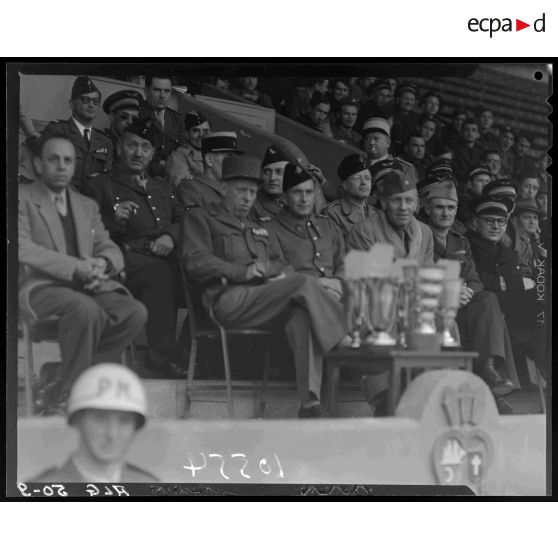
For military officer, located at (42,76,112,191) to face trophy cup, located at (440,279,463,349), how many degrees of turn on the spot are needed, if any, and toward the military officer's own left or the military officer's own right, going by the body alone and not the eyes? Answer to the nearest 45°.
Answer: approximately 45° to the military officer's own left

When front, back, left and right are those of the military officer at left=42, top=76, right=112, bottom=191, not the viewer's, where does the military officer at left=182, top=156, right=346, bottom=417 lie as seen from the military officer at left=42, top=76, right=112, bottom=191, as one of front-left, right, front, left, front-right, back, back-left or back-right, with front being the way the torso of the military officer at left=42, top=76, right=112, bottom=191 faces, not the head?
front-left

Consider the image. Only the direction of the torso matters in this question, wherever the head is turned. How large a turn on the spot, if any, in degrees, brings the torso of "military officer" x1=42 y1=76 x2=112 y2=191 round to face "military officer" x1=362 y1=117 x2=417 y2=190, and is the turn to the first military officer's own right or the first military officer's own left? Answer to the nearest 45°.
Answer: approximately 45° to the first military officer's own left

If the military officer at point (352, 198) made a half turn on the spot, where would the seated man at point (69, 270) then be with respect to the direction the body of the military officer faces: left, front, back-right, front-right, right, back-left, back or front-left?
front-left

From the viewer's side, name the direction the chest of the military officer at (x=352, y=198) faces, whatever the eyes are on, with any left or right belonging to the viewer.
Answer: facing the viewer and to the right of the viewer

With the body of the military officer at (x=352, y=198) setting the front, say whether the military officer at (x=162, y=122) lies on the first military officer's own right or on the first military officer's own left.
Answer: on the first military officer's own right

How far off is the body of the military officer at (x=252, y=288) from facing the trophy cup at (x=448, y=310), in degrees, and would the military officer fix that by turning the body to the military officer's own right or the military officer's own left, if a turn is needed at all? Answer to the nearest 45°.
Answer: approximately 45° to the military officer's own left

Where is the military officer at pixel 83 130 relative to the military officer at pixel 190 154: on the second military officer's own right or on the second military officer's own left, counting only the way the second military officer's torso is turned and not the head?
on the second military officer's own right
